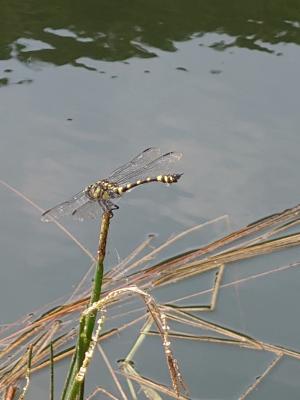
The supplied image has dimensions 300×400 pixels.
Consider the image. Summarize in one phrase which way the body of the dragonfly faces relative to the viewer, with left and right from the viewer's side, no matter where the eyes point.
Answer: facing away from the viewer and to the left of the viewer
